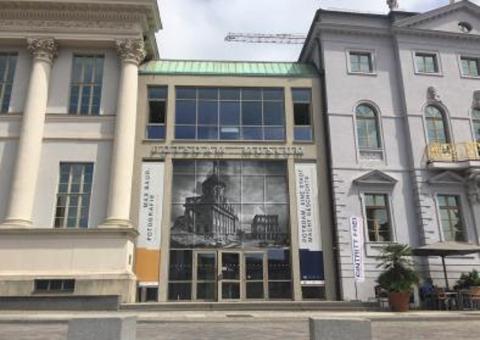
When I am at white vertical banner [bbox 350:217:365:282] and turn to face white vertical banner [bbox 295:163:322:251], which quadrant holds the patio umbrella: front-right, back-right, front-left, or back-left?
back-left

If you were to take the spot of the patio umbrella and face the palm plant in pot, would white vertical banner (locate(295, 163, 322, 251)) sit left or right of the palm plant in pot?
right

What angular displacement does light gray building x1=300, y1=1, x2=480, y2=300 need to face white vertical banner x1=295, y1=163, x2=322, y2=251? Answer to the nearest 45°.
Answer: approximately 90° to its right

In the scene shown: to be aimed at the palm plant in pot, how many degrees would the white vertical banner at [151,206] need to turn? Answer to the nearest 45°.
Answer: approximately 45° to its left

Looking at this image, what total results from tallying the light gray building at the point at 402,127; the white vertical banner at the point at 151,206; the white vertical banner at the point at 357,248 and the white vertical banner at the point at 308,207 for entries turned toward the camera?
4

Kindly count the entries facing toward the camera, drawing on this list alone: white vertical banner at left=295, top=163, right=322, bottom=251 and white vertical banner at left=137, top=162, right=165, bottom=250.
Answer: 2

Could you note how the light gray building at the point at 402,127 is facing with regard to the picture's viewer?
facing the viewer

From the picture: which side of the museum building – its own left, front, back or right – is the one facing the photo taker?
front

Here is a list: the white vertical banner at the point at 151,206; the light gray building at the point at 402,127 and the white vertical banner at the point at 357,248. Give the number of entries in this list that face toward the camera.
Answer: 3

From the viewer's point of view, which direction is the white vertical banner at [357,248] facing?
toward the camera

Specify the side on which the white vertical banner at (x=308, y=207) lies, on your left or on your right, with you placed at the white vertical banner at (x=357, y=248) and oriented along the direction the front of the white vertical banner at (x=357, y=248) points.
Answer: on your right

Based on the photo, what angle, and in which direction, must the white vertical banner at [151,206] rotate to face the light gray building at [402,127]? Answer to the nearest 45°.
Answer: approximately 90° to its left

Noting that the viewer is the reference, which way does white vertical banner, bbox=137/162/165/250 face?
facing the viewer

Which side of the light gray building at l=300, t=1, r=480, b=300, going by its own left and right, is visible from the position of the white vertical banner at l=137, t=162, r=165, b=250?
right
